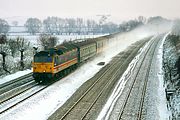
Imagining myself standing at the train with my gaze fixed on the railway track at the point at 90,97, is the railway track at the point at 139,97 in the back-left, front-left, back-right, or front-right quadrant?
front-left

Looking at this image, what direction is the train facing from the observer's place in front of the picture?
facing the viewer and to the left of the viewer

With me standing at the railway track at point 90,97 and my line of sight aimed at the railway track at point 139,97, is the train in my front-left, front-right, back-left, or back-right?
back-left

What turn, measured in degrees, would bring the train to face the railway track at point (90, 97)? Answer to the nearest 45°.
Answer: approximately 90° to its left

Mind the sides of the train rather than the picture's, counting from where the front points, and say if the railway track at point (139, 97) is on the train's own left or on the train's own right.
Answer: on the train's own left
